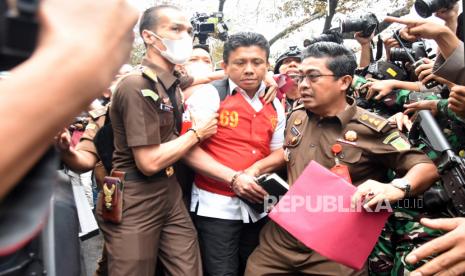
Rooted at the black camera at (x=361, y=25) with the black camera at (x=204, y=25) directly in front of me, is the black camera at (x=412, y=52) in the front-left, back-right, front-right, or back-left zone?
back-left

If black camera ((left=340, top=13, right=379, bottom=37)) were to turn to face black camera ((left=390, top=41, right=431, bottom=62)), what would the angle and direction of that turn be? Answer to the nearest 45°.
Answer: approximately 135° to its left

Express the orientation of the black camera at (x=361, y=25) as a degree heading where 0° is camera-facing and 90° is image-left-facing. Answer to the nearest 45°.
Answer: approximately 90°

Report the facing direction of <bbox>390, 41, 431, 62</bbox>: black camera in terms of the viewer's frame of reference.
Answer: facing to the left of the viewer

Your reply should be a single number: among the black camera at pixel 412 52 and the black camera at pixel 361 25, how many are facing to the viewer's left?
2

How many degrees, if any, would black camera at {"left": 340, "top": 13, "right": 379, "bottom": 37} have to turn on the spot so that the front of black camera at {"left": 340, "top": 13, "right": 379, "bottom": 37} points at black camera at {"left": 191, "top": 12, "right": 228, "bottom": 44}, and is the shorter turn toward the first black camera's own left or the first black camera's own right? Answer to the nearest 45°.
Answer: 0° — it already faces it

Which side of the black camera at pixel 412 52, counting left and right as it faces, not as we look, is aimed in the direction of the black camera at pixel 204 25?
front
